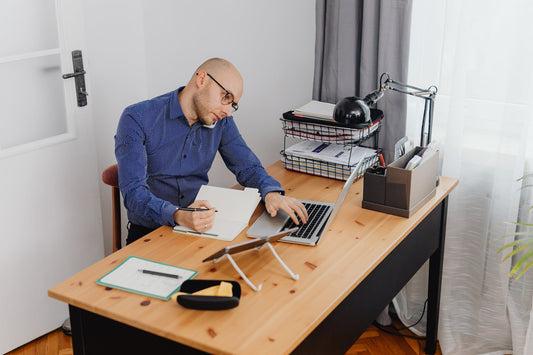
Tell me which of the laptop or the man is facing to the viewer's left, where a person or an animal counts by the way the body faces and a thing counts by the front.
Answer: the laptop

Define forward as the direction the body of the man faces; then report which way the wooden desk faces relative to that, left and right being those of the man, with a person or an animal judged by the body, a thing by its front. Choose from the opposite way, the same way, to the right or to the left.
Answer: the opposite way

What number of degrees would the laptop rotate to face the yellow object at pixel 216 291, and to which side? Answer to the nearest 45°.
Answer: approximately 45° to its left

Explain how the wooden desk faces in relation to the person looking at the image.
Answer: facing away from the viewer and to the left of the viewer

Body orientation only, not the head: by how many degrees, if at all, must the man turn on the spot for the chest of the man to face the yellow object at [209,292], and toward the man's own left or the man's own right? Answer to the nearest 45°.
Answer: approximately 45° to the man's own right

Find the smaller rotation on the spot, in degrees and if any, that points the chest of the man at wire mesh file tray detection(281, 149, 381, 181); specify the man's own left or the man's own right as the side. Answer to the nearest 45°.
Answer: approximately 45° to the man's own left

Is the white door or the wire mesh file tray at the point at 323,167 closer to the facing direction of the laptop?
the white door

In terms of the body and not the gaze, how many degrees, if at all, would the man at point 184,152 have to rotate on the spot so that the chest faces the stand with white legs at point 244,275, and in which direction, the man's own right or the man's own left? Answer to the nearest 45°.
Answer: approximately 45° to the man's own right

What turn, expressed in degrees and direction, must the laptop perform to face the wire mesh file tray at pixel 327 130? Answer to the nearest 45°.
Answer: approximately 90° to its right

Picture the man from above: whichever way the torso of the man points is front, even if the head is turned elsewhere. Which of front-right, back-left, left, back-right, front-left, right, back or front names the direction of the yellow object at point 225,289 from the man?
front-right

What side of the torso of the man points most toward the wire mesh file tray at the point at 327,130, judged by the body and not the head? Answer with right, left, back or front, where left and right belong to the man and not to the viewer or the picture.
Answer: left

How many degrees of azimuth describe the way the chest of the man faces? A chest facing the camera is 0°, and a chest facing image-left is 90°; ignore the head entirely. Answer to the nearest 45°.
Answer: approximately 315°

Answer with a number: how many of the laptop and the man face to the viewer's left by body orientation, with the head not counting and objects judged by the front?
1

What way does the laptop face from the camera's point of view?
to the viewer's left

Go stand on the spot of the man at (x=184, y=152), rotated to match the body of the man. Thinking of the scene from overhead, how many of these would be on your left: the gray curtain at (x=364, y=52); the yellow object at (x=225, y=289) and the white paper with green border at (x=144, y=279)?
1
